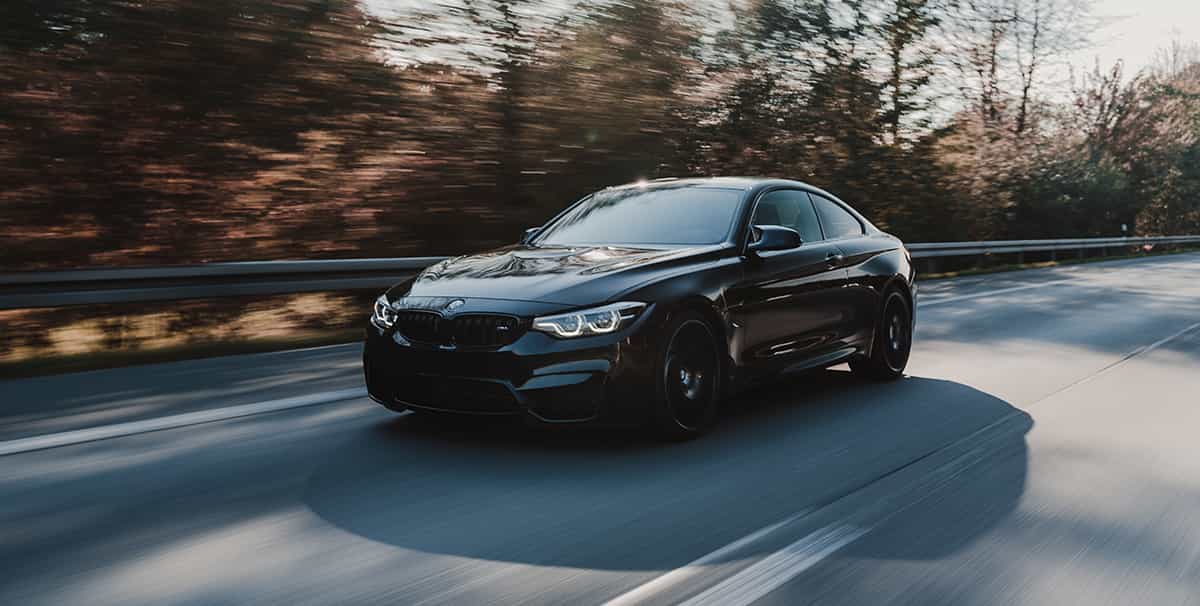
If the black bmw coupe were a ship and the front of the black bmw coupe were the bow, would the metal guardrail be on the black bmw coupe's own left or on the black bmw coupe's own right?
on the black bmw coupe's own right

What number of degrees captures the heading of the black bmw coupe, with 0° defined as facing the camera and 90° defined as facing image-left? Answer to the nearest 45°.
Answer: approximately 45°
